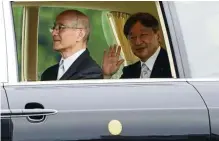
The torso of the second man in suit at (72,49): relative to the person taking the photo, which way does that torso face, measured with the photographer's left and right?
facing the viewer and to the left of the viewer

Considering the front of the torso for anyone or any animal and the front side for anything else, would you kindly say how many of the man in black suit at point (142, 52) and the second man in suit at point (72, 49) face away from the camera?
0

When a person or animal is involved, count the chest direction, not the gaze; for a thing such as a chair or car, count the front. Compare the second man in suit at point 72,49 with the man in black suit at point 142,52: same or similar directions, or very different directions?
same or similar directions

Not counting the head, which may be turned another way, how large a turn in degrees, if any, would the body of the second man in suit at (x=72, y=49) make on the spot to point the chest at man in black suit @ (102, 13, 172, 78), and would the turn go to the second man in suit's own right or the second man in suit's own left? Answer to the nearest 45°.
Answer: approximately 135° to the second man in suit's own left
